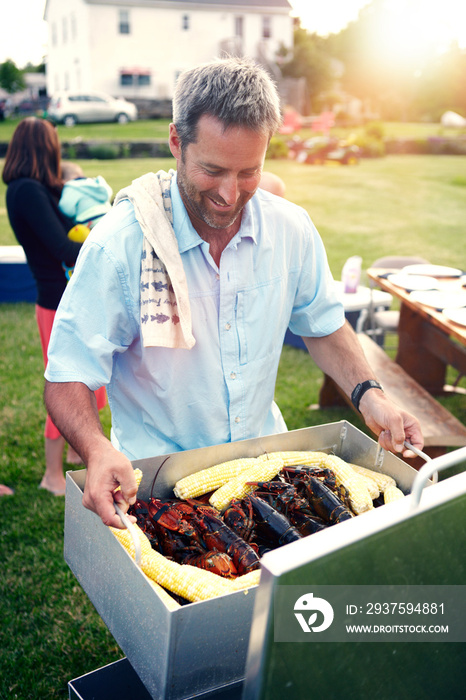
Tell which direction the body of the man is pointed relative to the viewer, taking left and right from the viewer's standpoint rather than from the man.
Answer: facing the viewer and to the right of the viewer

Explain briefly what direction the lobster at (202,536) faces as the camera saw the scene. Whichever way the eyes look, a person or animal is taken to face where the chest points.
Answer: facing away from the viewer and to the left of the viewer

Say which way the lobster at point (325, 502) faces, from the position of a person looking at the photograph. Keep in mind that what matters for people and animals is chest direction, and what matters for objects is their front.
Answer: facing away from the viewer and to the left of the viewer
